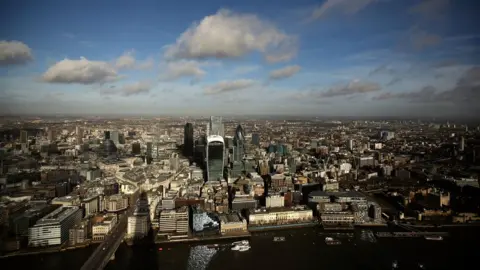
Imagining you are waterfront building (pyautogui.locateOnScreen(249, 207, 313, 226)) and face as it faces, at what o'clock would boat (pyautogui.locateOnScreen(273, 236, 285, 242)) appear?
The boat is roughly at 12 o'clock from the waterfront building.

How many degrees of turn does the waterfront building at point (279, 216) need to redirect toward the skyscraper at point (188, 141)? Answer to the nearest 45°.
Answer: approximately 135° to its right

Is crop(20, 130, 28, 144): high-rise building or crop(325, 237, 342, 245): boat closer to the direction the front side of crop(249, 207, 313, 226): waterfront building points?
the boat

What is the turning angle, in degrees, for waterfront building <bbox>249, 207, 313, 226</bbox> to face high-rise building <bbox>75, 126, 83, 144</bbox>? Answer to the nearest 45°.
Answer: approximately 135° to its right

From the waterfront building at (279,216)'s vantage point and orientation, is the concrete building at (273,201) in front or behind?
behind

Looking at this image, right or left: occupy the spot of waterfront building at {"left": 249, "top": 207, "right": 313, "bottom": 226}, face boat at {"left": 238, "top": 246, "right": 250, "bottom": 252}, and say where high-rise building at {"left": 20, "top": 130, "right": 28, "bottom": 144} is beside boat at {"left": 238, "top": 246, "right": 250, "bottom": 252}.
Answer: right

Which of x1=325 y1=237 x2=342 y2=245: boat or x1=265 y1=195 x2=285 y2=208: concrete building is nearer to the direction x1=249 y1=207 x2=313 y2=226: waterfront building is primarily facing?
the boat

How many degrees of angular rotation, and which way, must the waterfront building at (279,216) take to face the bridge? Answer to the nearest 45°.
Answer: approximately 45° to its right

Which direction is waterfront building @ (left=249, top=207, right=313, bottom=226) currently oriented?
toward the camera

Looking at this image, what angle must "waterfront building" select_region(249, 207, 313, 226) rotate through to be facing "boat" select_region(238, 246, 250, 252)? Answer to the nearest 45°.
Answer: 0° — it already faces it

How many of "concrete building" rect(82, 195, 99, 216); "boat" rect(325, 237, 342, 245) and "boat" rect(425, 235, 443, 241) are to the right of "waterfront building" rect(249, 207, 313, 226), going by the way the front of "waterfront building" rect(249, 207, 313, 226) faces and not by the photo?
1

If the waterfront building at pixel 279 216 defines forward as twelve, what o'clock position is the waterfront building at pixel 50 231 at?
the waterfront building at pixel 50 231 is roughly at 2 o'clock from the waterfront building at pixel 279 216.

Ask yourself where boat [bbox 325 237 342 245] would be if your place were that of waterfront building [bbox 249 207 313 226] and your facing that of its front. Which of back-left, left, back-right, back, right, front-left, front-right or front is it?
front-left
